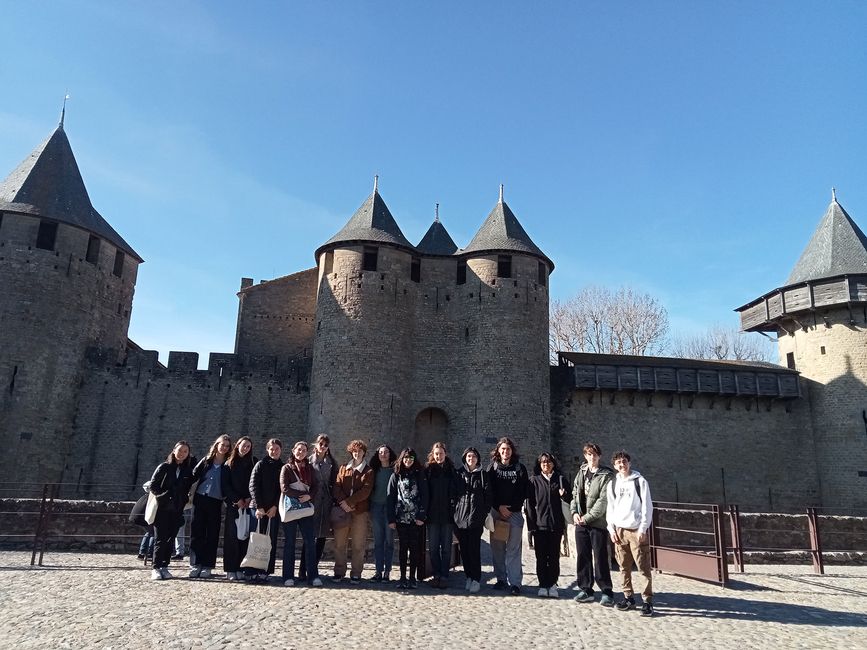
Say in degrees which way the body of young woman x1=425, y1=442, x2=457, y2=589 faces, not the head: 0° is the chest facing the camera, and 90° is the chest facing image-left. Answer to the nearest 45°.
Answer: approximately 0°

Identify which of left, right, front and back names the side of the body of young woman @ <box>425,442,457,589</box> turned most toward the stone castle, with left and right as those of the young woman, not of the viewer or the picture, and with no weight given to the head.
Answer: back

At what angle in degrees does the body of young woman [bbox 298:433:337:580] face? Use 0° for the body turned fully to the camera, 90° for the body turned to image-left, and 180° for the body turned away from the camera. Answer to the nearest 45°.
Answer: approximately 0°

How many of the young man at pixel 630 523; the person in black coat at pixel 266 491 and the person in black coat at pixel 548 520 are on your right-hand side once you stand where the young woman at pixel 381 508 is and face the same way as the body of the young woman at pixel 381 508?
1

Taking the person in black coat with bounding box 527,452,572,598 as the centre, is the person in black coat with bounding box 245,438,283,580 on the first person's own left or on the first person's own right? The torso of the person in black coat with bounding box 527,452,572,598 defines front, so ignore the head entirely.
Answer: on the first person's own right

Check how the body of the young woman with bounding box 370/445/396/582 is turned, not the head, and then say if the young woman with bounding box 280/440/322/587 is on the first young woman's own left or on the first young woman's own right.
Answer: on the first young woman's own right

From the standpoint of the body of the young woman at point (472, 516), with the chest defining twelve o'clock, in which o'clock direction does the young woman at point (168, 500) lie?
the young woman at point (168, 500) is roughly at 3 o'clock from the young woman at point (472, 516).
